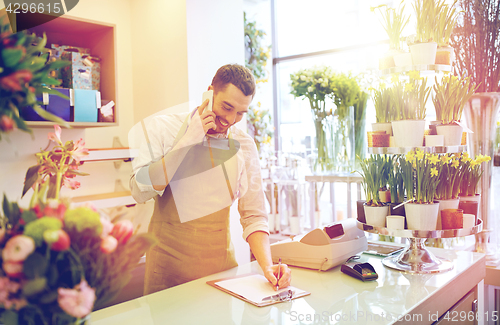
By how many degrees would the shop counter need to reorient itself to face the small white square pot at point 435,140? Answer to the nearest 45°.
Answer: approximately 90° to its left

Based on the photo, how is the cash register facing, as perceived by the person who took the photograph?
facing away from the viewer and to the left of the viewer

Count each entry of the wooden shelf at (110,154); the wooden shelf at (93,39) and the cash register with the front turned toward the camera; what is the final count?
2

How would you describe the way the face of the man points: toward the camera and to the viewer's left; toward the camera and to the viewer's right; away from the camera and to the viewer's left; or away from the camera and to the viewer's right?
toward the camera and to the viewer's right

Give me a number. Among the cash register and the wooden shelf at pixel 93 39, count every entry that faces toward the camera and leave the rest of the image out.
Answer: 1

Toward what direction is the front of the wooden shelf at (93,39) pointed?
toward the camera

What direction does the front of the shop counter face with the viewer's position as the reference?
facing the viewer and to the right of the viewer

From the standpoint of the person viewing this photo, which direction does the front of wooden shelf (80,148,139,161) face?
facing the viewer

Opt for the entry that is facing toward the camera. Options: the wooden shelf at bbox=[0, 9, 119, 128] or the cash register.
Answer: the wooden shelf

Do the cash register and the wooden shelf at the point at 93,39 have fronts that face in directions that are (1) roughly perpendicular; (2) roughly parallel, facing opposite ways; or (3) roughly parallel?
roughly parallel, facing opposite ways

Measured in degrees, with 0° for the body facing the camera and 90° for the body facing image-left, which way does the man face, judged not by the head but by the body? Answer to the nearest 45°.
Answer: approximately 315°
